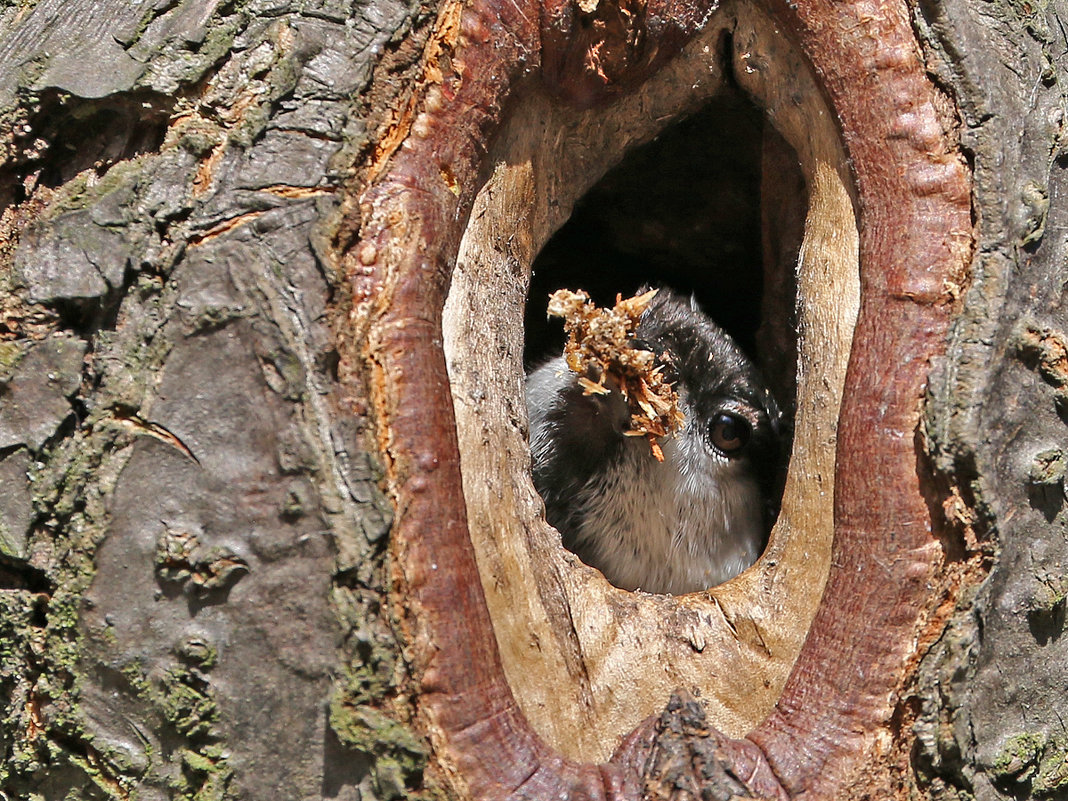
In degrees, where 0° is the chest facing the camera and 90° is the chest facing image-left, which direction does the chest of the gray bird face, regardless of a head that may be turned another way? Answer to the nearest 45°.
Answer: approximately 45°
